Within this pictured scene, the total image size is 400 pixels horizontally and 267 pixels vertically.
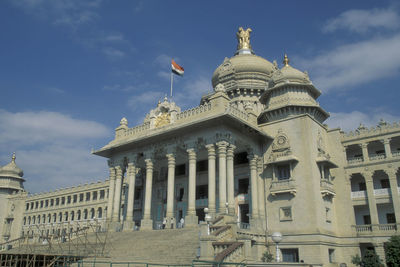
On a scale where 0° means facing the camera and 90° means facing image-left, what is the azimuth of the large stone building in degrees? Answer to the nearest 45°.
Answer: approximately 45°

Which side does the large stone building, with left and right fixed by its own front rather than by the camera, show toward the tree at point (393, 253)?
left
